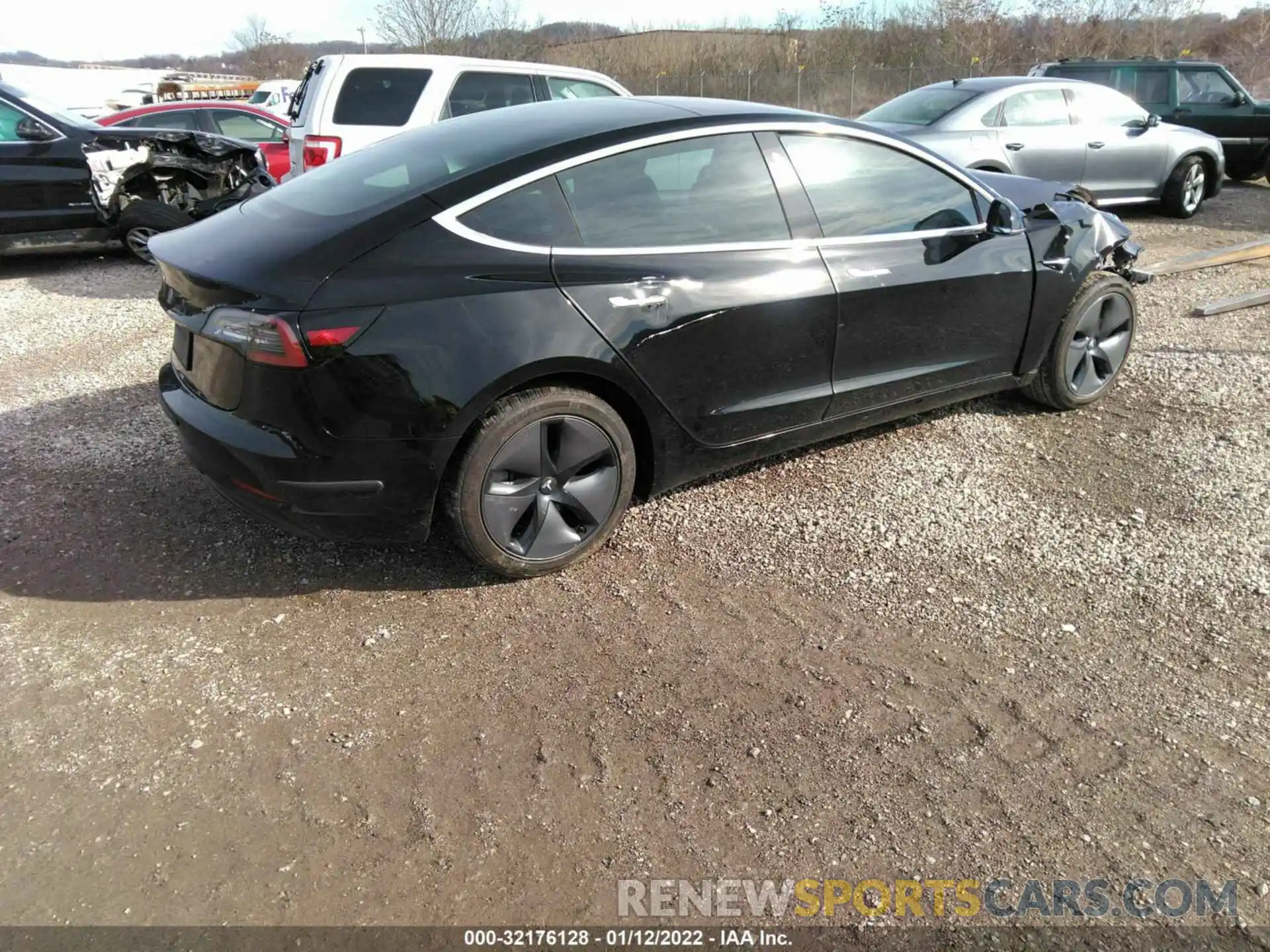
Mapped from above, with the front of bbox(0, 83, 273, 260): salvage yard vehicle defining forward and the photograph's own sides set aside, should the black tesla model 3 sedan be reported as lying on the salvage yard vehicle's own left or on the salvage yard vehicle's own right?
on the salvage yard vehicle's own right

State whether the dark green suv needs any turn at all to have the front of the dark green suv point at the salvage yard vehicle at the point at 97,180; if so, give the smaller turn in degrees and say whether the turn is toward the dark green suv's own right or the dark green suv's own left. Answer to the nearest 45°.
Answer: approximately 135° to the dark green suv's own right

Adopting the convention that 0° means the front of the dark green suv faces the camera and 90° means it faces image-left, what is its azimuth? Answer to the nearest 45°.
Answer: approximately 270°

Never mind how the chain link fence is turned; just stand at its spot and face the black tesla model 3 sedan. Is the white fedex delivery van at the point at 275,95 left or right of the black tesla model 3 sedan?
right

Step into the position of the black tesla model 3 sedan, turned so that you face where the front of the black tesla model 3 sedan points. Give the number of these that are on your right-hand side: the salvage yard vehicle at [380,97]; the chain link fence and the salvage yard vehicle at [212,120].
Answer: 0

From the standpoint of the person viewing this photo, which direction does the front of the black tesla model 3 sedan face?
facing away from the viewer and to the right of the viewer

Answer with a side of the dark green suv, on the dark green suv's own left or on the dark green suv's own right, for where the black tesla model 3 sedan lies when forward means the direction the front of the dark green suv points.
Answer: on the dark green suv's own right

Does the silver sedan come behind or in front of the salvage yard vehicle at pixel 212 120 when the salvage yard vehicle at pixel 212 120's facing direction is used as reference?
in front

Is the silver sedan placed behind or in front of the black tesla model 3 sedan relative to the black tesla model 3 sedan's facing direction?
in front

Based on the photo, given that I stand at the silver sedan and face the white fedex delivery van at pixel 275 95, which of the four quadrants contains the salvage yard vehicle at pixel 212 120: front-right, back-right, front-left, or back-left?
front-left

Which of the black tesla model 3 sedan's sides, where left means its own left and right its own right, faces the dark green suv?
front

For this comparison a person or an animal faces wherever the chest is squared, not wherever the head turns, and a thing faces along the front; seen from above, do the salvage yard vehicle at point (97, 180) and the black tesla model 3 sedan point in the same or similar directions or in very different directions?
same or similar directions

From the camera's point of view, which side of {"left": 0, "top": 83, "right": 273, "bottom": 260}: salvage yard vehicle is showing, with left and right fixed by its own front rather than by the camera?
right

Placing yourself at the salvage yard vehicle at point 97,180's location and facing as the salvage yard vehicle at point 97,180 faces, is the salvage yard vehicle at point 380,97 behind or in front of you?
in front
